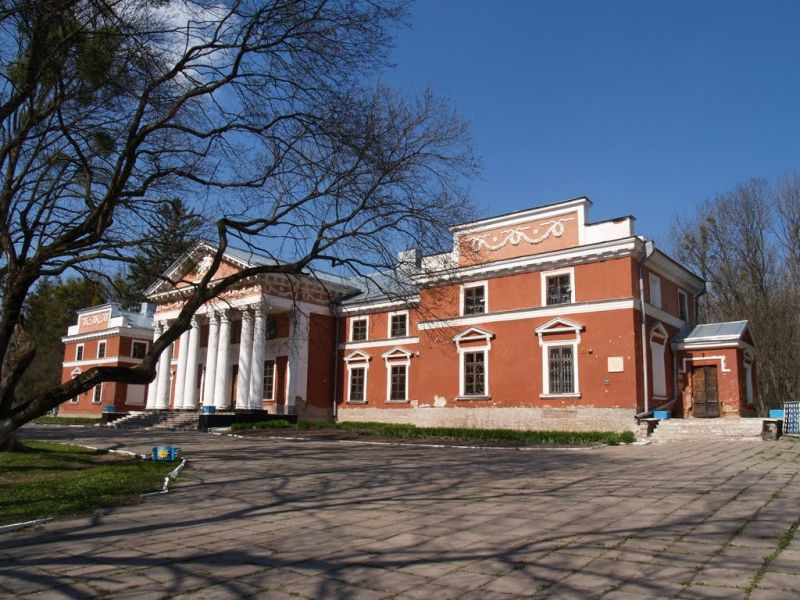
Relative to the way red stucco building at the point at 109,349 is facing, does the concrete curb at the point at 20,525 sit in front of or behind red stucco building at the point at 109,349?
in front

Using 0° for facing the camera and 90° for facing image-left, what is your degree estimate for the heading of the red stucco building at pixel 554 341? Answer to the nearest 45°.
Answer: approximately 45°

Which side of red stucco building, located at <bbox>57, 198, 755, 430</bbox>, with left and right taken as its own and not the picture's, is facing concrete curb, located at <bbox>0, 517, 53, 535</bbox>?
front
